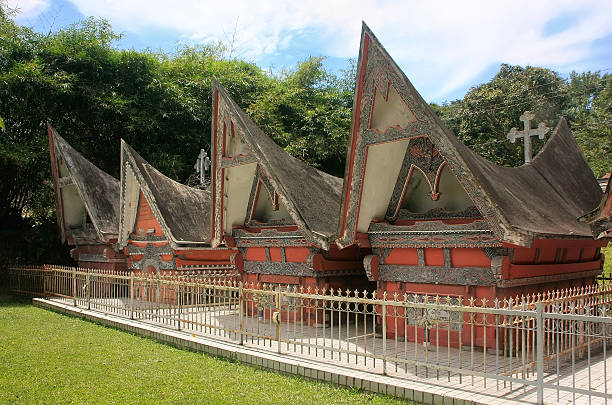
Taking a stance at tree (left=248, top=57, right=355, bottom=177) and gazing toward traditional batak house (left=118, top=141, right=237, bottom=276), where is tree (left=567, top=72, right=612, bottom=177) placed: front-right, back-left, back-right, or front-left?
back-left

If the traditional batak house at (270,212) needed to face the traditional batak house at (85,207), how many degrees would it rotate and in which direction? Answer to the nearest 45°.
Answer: approximately 90° to its right

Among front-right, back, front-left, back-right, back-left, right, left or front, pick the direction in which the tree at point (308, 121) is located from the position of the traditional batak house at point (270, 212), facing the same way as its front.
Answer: back-right

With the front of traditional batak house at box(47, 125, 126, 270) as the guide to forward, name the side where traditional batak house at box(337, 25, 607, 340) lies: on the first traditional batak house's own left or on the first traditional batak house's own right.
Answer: on the first traditional batak house's own left

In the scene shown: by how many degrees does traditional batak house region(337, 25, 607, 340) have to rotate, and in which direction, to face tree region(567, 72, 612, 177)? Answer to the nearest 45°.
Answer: approximately 135° to its right

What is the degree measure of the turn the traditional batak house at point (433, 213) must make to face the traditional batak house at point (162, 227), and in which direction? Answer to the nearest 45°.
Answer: approximately 90° to its right

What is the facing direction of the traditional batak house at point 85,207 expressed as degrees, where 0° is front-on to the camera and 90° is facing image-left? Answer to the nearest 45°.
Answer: approximately 45°

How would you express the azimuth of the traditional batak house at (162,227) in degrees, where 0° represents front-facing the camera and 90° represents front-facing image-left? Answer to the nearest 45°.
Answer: approximately 45°

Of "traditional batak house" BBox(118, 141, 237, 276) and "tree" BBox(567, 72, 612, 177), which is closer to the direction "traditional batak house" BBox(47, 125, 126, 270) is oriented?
the traditional batak house
